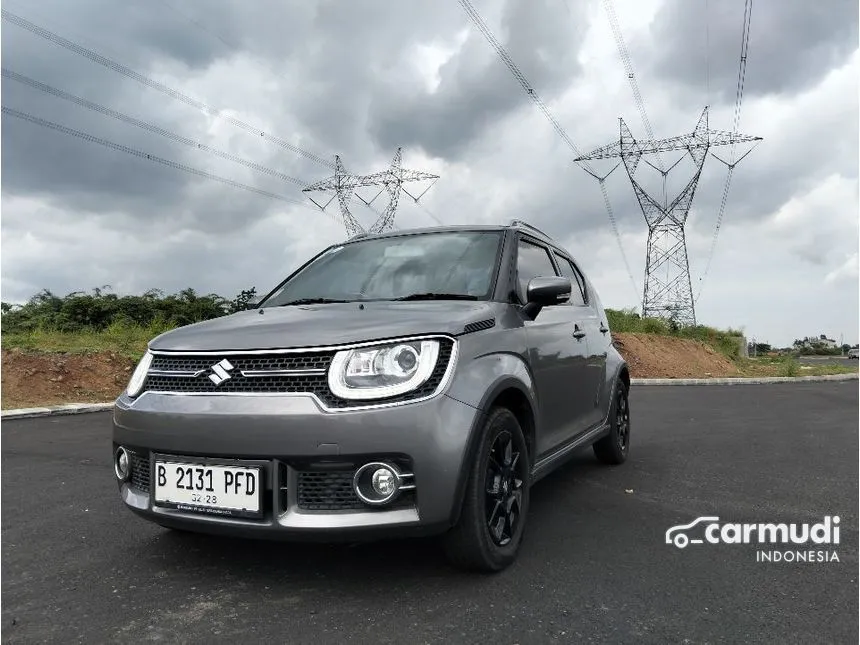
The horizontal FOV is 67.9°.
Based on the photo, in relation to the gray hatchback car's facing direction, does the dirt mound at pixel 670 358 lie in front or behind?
behind

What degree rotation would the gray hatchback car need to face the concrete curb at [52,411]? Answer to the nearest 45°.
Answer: approximately 90° to its right

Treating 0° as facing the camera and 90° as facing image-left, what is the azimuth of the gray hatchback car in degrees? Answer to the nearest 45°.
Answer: approximately 45°
